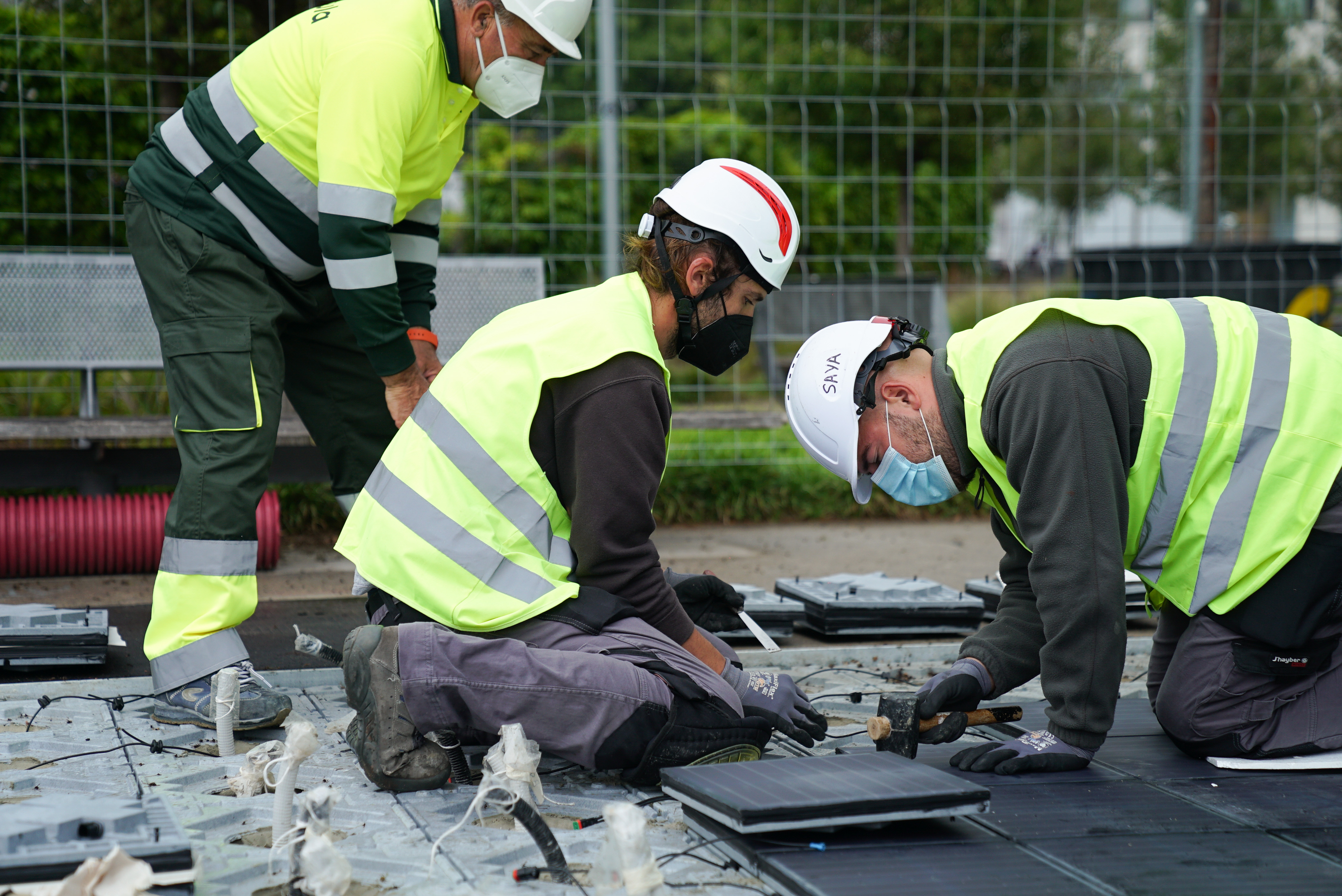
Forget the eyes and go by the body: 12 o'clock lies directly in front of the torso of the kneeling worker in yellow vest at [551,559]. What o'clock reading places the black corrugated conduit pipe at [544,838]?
The black corrugated conduit pipe is roughly at 3 o'clock from the kneeling worker in yellow vest.

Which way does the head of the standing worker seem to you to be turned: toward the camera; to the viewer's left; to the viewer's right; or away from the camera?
to the viewer's right

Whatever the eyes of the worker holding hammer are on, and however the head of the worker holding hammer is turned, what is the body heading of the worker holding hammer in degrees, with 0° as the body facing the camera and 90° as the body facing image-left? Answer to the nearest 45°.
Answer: approximately 90°

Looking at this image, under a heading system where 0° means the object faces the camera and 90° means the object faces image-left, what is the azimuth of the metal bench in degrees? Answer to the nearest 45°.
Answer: approximately 0°

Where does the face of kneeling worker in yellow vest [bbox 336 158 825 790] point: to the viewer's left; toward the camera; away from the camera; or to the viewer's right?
to the viewer's right

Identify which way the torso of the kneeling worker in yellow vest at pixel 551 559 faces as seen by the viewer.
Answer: to the viewer's right

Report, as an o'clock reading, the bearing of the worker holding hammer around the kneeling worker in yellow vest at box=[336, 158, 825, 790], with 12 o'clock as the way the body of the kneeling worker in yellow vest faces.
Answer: The worker holding hammer is roughly at 12 o'clock from the kneeling worker in yellow vest.

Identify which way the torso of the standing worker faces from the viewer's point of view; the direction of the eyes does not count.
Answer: to the viewer's right

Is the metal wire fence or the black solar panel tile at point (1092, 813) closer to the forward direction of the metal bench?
the black solar panel tile
